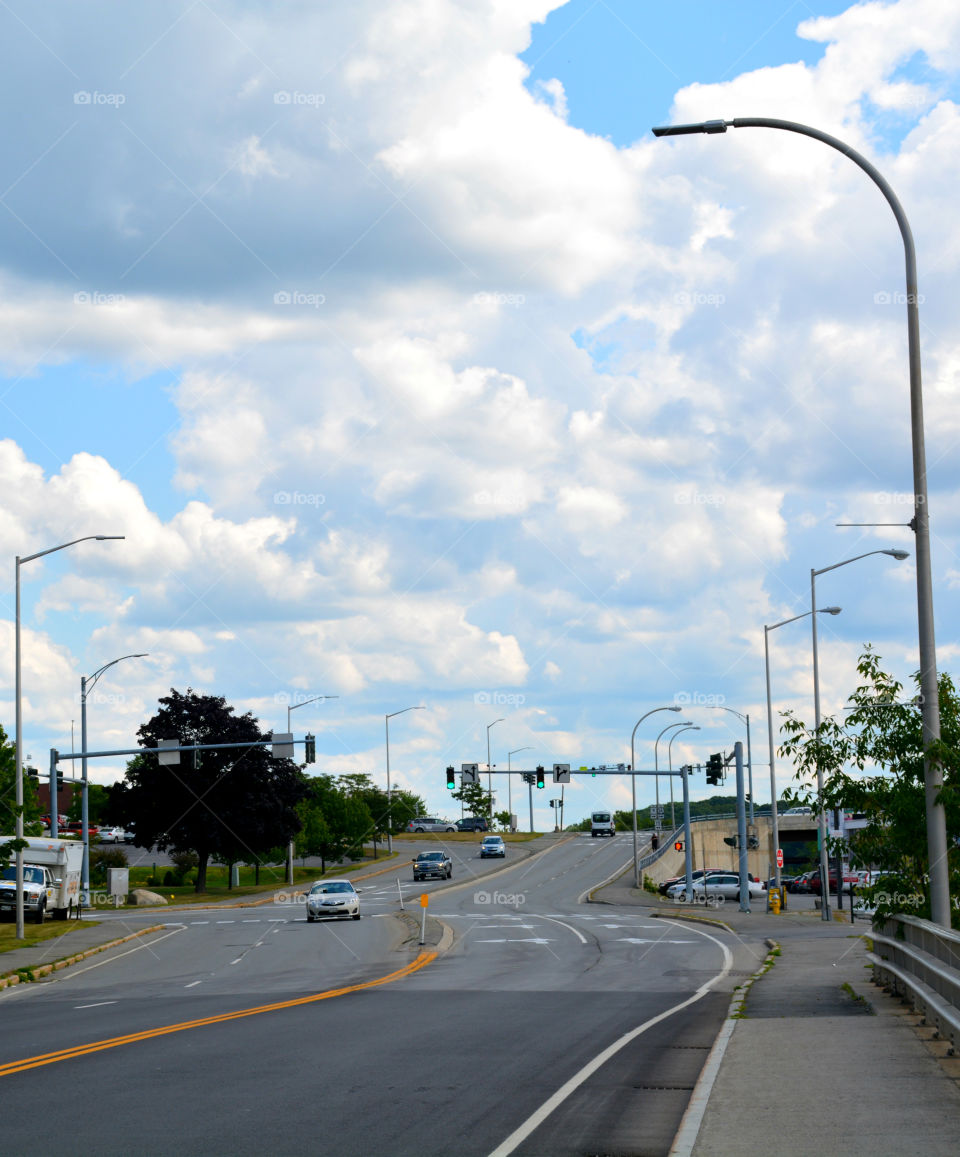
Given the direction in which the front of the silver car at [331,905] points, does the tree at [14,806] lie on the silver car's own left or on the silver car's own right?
on the silver car's own right

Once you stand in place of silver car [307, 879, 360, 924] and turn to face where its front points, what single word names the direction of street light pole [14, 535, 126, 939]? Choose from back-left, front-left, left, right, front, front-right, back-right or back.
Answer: front-right

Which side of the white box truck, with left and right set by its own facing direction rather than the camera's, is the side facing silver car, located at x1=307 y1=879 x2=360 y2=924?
left

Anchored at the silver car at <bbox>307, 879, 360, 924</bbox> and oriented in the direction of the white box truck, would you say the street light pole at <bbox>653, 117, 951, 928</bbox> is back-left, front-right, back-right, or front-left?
back-left

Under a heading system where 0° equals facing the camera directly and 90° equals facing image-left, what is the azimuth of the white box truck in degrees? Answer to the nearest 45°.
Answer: approximately 45°

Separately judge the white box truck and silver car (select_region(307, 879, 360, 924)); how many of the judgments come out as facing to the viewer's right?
0

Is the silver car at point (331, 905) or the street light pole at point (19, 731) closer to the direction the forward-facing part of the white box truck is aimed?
the street light pole

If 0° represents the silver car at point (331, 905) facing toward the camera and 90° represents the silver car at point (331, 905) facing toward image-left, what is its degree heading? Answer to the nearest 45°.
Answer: approximately 0°

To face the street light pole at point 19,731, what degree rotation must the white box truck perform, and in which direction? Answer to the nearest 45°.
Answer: approximately 45° to its left
